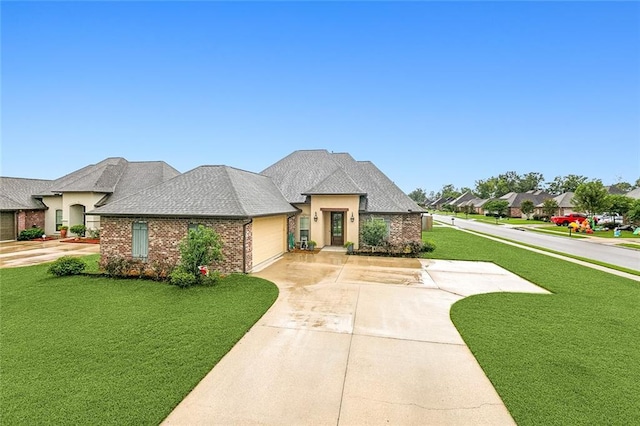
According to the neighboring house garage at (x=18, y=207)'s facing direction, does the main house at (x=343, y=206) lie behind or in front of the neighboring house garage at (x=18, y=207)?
in front

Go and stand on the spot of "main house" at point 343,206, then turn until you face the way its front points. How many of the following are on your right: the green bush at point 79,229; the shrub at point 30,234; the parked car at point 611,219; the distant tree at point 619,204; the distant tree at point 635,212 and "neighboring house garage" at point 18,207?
3

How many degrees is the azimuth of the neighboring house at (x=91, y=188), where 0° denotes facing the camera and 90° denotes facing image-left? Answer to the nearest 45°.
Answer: approximately 0°

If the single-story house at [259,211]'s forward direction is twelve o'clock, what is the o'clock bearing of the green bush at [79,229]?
The green bush is roughly at 4 o'clock from the single-story house.

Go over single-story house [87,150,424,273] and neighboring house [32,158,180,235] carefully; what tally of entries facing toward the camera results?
2

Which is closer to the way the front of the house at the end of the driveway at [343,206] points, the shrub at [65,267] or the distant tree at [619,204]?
the shrub

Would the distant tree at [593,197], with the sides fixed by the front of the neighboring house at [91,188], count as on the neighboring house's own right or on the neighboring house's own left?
on the neighboring house's own left

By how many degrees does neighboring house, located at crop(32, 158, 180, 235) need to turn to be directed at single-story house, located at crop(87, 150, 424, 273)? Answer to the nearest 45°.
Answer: approximately 45° to its left

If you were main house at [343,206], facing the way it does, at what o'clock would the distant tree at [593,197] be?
The distant tree is roughly at 8 o'clock from the main house.

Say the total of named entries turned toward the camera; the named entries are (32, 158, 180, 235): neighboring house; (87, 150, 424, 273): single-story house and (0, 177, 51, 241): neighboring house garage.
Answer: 3

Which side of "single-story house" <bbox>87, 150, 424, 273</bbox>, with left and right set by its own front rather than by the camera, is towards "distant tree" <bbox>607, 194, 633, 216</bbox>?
left

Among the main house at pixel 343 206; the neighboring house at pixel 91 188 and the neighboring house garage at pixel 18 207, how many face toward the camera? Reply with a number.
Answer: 3

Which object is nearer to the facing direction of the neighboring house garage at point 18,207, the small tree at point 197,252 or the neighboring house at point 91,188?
the small tree

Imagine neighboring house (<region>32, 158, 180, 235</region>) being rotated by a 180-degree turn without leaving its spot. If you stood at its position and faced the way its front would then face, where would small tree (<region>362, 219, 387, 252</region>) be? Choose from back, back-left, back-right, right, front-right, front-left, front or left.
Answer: back-right

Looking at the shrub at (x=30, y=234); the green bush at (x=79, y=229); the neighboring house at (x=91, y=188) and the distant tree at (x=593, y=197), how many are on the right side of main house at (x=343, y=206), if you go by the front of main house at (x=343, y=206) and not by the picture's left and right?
3

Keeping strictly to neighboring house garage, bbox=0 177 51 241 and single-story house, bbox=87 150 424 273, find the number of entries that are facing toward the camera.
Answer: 2
